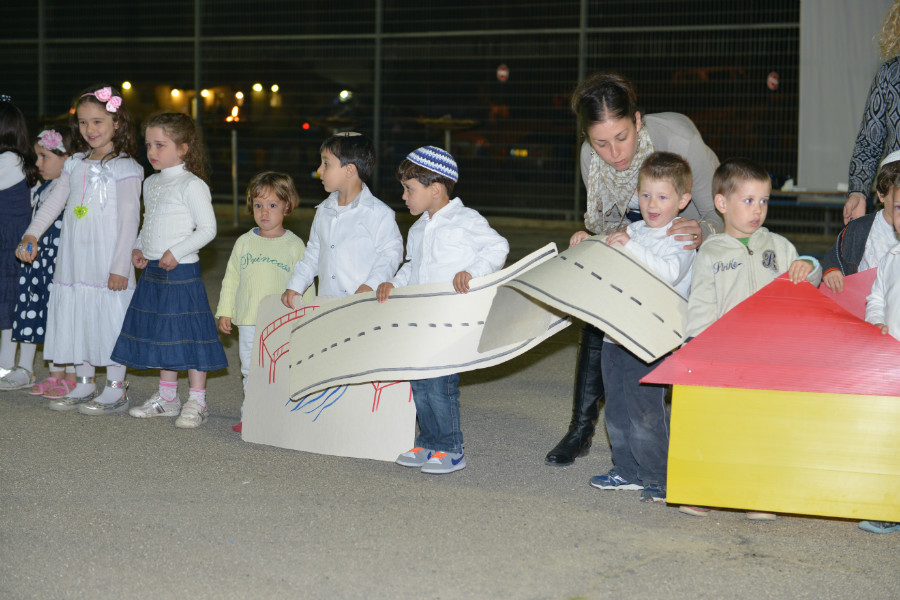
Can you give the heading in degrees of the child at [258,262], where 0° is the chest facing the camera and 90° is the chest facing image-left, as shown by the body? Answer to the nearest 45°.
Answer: approximately 0°

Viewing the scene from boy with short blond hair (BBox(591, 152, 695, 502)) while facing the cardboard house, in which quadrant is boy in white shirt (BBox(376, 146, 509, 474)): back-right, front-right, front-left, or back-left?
back-right

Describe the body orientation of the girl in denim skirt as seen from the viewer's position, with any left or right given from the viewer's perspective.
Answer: facing the viewer and to the left of the viewer

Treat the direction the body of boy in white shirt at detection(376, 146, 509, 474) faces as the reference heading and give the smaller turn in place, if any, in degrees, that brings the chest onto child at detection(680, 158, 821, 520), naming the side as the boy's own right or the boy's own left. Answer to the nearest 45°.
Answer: approximately 90° to the boy's own left

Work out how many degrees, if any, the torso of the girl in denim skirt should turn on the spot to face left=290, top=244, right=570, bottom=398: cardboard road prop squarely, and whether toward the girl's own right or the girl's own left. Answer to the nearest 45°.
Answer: approximately 90° to the girl's own left

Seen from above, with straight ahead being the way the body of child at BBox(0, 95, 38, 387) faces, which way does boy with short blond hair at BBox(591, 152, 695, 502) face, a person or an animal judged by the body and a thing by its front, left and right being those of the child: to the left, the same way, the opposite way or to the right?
the same way

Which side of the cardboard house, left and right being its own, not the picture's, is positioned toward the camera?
front

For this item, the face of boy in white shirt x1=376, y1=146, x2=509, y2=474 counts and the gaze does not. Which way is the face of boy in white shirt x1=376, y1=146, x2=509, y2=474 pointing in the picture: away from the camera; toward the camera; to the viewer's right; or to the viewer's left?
to the viewer's left

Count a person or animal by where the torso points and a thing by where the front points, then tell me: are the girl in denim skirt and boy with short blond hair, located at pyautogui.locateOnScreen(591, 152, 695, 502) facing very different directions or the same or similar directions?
same or similar directions

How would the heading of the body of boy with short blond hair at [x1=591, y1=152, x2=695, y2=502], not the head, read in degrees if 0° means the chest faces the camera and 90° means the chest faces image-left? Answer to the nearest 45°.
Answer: approximately 45°

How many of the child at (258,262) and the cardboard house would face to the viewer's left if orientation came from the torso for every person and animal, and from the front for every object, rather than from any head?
0

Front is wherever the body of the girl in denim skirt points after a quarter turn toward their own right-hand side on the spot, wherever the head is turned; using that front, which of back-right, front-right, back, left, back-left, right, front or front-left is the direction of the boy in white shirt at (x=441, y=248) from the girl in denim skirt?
back

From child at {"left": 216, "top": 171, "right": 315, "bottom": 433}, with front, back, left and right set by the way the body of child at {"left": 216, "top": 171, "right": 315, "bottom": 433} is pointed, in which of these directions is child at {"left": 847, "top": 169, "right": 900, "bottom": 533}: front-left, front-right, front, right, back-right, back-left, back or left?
front-left
